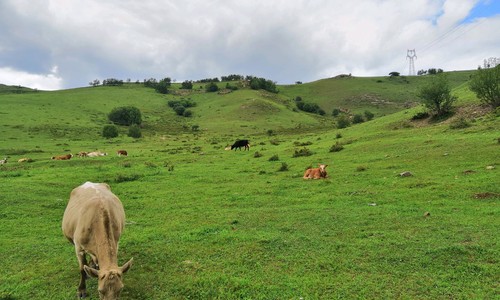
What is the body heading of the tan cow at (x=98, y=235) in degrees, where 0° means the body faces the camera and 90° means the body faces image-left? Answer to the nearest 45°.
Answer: approximately 0°

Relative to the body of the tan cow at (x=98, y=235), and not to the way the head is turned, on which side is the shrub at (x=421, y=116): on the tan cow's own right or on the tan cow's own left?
on the tan cow's own left

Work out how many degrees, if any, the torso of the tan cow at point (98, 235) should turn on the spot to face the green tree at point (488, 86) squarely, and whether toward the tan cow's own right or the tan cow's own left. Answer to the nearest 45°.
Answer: approximately 90° to the tan cow's own left

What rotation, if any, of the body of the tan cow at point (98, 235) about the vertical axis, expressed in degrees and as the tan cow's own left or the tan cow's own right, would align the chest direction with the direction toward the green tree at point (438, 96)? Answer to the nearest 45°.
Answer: approximately 135° to the tan cow's own left

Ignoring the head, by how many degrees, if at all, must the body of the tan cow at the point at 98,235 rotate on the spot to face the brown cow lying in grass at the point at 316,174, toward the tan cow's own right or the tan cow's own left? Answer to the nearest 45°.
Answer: approximately 135° to the tan cow's own left
